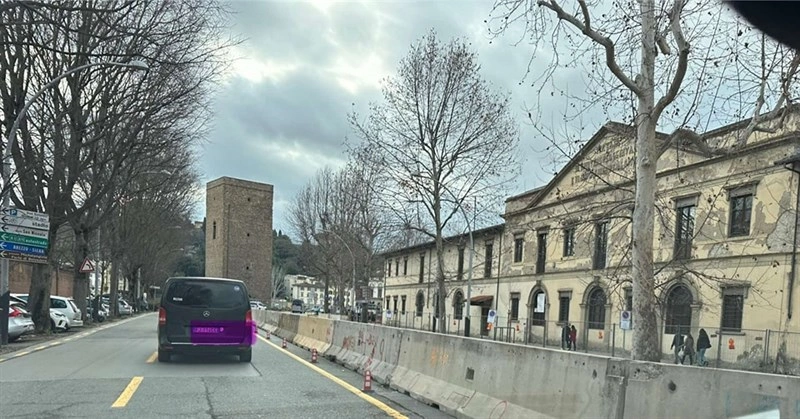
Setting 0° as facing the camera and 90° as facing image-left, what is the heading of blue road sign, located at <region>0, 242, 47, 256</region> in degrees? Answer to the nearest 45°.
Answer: approximately 0°

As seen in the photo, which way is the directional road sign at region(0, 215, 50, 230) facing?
toward the camera

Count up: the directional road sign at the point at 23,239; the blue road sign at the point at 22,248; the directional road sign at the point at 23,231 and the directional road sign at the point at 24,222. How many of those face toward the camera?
4

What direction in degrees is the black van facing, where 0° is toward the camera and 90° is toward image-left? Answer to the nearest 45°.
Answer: approximately 180°

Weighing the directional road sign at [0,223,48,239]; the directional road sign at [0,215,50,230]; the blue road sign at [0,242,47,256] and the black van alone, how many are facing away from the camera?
1

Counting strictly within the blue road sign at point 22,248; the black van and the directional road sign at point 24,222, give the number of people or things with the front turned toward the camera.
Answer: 2

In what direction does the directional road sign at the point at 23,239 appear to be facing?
toward the camera

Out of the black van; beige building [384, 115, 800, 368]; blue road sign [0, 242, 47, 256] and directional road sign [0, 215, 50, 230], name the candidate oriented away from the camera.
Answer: the black van

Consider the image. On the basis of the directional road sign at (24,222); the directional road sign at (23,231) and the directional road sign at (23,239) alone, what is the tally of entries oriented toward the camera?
3

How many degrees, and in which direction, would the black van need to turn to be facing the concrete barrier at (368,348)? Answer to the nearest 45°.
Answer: approximately 135° to its right
